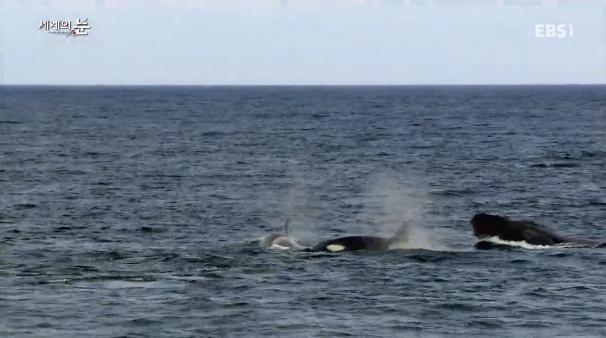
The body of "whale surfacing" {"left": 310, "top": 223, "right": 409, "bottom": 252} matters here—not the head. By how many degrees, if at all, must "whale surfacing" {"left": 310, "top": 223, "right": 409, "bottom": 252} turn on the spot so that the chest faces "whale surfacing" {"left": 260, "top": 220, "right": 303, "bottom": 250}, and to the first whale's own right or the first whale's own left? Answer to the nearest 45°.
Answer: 0° — it already faces it

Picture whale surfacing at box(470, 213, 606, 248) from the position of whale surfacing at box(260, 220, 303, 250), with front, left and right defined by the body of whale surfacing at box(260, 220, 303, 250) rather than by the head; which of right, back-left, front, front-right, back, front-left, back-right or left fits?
back

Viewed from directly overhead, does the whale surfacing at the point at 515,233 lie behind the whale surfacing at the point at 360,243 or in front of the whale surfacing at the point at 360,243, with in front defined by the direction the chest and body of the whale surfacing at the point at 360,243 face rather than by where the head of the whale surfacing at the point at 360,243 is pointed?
behind

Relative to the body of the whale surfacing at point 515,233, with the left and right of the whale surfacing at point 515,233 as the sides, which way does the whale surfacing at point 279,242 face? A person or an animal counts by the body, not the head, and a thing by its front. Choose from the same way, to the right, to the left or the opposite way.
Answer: the same way

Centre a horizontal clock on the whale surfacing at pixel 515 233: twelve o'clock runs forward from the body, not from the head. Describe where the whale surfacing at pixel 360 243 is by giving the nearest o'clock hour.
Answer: the whale surfacing at pixel 360 243 is roughly at 11 o'clock from the whale surfacing at pixel 515 233.

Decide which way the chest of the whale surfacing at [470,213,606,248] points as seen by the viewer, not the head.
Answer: to the viewer's left

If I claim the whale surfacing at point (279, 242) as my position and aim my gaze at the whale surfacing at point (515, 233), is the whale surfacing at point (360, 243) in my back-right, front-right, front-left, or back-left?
front-right

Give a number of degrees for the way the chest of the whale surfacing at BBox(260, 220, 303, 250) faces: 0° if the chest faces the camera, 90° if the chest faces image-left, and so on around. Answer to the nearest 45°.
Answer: approximately 90°

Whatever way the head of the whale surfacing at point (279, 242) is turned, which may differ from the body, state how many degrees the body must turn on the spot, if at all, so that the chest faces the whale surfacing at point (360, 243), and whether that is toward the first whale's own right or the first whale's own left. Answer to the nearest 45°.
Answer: approximately 180°

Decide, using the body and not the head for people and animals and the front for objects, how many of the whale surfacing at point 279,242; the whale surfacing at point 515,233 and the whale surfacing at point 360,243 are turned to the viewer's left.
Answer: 3

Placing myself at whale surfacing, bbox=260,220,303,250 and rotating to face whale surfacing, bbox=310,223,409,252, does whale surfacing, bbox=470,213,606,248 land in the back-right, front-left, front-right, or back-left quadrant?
front-left

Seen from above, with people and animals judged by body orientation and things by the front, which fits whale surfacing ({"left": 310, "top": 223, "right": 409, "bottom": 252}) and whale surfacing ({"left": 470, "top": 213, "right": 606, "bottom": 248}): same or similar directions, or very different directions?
same or similar directions

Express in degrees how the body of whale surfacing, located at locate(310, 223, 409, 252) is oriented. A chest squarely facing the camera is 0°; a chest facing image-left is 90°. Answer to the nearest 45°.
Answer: approximately 90°
